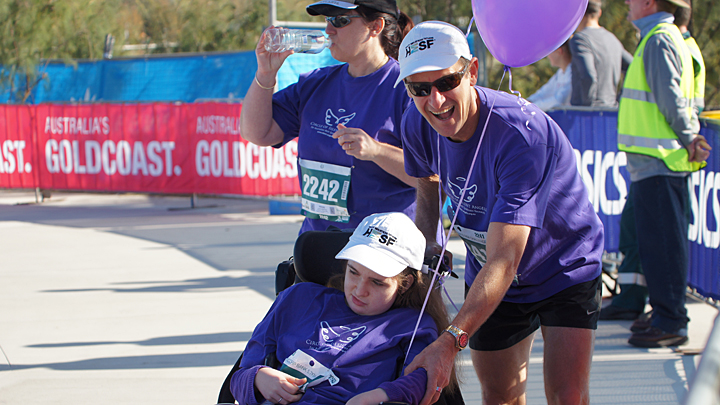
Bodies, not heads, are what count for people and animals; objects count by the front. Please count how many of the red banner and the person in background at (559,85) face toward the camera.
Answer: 1

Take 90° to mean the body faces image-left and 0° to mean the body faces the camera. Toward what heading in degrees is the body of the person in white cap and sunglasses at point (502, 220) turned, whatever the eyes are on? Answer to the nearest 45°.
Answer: approximately 45°

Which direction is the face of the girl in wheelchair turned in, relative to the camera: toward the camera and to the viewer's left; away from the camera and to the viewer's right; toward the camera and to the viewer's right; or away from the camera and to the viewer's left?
toward the camera and to the viewer's left

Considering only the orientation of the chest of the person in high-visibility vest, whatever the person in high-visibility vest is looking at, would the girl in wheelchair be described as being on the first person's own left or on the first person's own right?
on the first person's own left

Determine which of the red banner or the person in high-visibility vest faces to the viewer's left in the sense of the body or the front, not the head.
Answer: the person in high-visibility vest

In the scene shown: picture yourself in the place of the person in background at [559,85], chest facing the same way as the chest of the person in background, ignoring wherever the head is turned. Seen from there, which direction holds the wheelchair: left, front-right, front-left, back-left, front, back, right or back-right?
left

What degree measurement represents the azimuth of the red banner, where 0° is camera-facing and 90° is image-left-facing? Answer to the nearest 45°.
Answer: approximately 0°

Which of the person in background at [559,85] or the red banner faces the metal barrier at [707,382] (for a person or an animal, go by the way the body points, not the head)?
the red banner

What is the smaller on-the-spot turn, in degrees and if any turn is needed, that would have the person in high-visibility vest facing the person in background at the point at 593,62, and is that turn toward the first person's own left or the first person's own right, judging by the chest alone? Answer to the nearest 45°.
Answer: approximately 90° to the first person's own right

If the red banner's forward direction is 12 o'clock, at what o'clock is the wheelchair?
The wheelchair is roughly at 12 o'clock from the red banner.

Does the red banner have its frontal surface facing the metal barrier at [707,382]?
yes

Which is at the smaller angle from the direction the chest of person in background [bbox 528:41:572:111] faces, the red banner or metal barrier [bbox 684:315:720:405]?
the red banner

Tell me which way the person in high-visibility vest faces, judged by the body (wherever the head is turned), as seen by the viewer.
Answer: to the viewer's left
